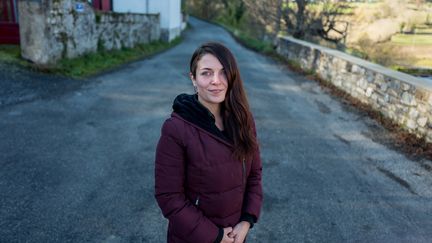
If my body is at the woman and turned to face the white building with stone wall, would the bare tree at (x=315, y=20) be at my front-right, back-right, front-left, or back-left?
front-right

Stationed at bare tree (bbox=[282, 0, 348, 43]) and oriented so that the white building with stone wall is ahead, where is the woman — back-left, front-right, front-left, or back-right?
front-left

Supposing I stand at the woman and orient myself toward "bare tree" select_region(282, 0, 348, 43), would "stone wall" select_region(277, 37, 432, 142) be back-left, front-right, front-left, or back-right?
front-right

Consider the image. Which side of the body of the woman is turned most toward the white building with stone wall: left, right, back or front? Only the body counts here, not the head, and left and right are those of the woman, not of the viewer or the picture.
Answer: back

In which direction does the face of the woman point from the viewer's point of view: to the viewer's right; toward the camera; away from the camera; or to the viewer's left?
toward the camera

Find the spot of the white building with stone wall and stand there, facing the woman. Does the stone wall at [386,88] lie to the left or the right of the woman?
left

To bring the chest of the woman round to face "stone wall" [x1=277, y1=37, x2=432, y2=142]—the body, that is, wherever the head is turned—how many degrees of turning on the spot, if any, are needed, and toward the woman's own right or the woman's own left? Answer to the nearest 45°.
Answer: approximately 90° to the woman's own left

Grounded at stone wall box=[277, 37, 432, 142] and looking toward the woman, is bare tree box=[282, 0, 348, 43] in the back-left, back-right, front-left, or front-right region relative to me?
back-right

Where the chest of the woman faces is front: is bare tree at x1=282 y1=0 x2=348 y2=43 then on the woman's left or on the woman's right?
on the woman's left

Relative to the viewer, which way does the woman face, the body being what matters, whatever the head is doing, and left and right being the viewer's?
facing the viewer and to the right of the viewer
